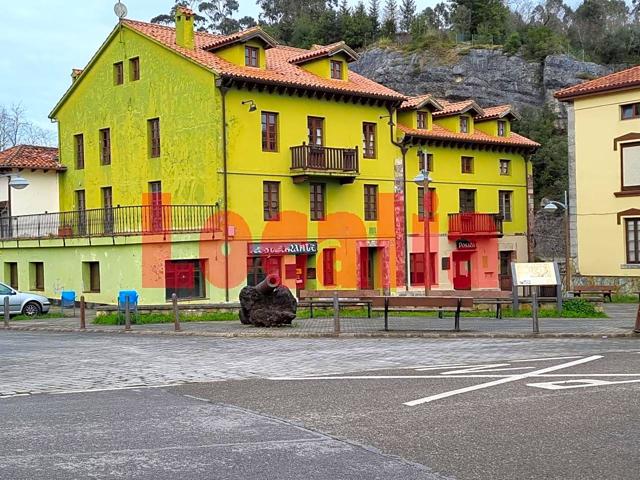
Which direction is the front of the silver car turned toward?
to the viewer's right

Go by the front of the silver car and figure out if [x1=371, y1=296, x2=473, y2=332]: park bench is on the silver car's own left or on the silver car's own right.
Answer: on the silver car's own right

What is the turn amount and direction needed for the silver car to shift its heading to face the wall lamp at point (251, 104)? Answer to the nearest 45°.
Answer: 0° — it already faces it

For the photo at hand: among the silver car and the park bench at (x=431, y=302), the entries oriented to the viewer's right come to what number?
1

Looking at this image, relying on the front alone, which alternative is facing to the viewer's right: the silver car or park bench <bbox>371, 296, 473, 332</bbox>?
the silver car
